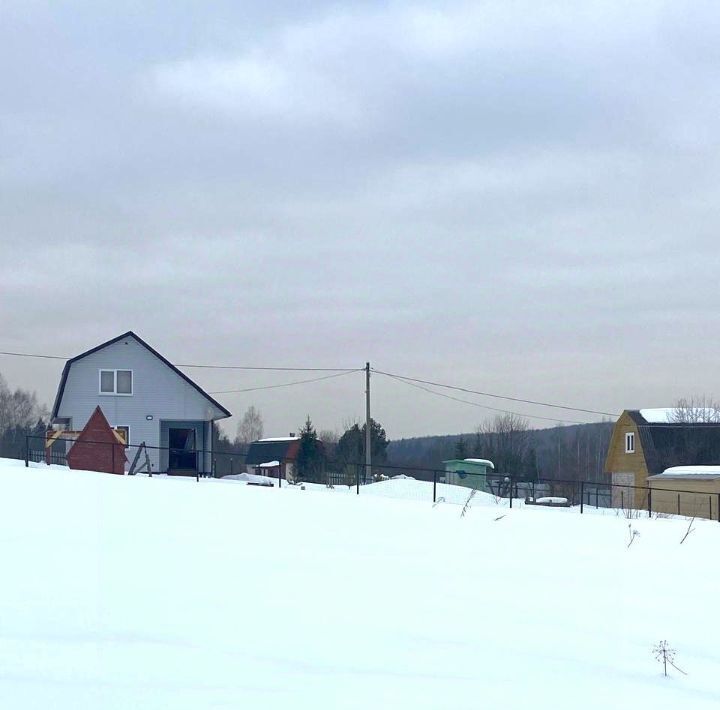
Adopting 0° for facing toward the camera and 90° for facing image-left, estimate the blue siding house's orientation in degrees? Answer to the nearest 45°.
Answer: approximately 0°

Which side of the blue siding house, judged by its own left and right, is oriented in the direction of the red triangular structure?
front
